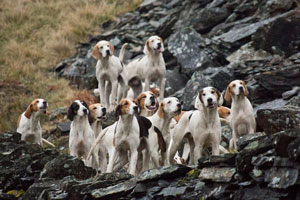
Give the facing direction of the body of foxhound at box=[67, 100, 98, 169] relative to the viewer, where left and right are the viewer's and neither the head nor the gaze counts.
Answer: facing the viewer

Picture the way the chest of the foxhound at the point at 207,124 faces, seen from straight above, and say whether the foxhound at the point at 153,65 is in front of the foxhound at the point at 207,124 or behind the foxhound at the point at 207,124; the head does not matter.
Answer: behind

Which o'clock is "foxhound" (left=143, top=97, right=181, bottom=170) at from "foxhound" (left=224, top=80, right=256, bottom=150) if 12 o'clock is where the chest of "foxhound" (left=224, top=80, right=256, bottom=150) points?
"foxhound" (left=143, top=97, right=181, bottom=170) is roughly at 2 o'clock from "foxhound" (left=224, top=80, right=256, bottom=150).

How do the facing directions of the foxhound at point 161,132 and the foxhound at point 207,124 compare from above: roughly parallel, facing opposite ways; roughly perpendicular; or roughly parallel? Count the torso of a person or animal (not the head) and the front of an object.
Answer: roughly parallel

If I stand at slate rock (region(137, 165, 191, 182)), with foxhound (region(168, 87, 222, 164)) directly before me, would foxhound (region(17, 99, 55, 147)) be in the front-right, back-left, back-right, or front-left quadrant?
front-left

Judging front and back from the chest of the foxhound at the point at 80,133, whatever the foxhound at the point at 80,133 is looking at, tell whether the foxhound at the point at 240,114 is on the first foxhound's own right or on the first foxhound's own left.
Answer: on the first foxhound's own left

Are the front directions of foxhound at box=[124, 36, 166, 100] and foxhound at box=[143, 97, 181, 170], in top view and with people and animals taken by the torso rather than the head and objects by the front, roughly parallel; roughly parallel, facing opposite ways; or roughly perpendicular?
roughly parallel

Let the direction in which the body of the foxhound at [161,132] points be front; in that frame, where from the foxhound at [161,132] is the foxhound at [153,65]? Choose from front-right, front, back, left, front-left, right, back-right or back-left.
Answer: back-left

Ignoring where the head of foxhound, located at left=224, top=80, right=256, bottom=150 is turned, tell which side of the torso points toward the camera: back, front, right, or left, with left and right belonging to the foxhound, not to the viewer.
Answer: front

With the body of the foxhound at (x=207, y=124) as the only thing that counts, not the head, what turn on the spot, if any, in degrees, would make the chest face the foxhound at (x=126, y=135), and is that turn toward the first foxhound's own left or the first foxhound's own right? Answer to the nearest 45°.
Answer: approximately 135° to the first foxhound's own right

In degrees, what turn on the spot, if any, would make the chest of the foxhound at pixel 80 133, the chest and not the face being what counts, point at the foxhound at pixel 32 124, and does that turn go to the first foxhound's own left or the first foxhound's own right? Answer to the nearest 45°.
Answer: approximately 135° to the first foxhound's own right

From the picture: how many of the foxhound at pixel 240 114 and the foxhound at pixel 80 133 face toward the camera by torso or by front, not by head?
2

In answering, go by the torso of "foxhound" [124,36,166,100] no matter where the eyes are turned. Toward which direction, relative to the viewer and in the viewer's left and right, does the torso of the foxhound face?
facing the viewer and to the right of the viewer

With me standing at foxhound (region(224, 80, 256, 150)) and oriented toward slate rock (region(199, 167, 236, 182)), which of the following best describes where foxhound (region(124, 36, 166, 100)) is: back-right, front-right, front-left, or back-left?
back-right
